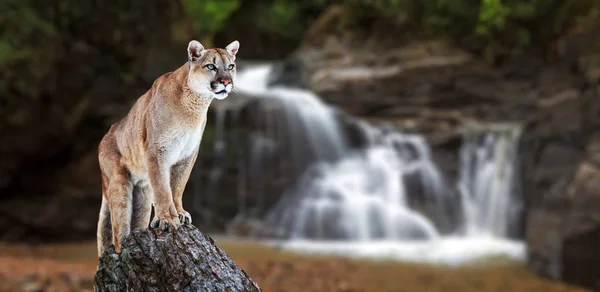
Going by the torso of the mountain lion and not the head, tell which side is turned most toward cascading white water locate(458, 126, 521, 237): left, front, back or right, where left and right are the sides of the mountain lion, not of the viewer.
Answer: left
